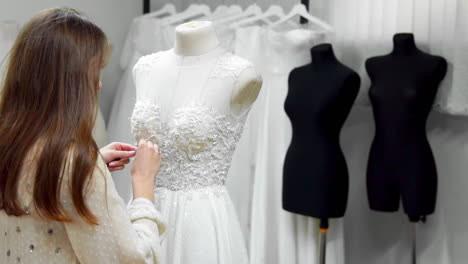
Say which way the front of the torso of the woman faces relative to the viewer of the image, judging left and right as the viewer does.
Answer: facing away from the viewer and to the right of the viewer

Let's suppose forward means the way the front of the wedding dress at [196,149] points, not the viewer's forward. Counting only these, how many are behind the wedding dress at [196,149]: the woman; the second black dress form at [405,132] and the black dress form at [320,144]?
2

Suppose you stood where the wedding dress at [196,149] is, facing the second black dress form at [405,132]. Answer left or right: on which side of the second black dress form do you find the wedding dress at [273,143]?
left

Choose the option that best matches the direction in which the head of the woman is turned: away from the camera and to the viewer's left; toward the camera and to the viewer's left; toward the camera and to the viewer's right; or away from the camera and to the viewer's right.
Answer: away from the camera and to the viewer's right

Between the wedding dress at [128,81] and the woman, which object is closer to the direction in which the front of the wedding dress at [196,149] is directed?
the woman

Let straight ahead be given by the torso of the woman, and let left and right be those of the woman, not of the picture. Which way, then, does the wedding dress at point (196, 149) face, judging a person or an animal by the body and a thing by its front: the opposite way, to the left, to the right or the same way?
the opposite way

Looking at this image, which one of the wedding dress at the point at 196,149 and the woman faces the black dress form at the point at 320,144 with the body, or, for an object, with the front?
the woman

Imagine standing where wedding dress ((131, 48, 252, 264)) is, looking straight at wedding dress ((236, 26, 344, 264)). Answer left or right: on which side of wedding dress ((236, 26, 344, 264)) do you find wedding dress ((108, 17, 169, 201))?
left

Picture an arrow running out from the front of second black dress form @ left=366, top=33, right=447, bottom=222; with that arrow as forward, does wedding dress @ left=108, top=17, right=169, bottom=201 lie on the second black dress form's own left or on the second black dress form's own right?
on the second black dress form's own right
